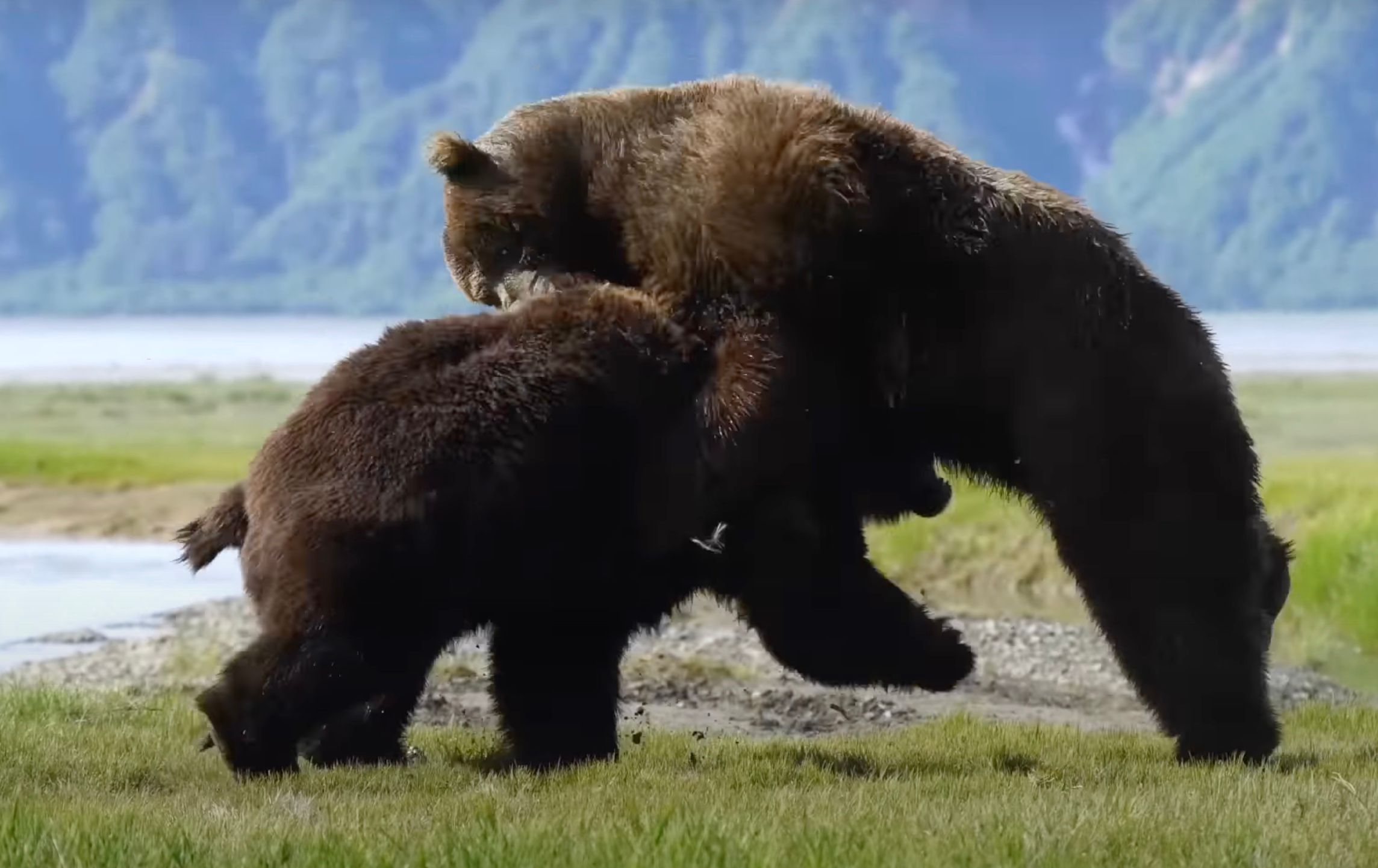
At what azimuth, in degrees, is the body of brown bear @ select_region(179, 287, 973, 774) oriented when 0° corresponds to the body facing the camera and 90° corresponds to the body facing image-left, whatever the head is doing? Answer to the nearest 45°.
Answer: approximately 270°

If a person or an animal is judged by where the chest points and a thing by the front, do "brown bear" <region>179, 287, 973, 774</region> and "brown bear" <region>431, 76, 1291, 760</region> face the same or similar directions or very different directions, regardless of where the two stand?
very different directions

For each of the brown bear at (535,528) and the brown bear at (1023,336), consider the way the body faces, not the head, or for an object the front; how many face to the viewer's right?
1

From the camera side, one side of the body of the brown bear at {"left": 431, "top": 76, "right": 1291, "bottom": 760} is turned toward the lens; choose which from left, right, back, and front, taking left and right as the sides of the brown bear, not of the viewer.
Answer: left

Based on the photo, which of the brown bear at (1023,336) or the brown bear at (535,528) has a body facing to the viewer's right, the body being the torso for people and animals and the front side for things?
the brown bear at (535,528)

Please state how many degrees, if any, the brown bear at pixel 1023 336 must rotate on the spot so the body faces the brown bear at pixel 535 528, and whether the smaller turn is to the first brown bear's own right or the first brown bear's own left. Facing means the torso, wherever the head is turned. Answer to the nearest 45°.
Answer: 0° — it already faces it

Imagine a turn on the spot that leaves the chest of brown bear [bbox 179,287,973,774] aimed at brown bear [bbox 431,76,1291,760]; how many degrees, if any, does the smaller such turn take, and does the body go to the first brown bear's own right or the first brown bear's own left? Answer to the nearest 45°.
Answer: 0° — it already faces it
